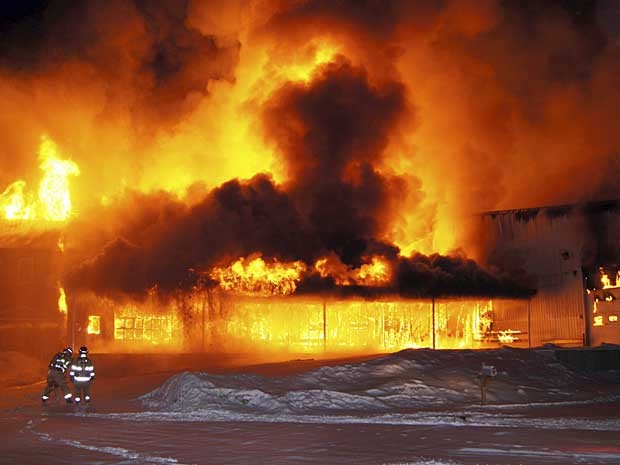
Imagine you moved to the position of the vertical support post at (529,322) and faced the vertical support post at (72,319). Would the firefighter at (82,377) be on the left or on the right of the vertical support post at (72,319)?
left

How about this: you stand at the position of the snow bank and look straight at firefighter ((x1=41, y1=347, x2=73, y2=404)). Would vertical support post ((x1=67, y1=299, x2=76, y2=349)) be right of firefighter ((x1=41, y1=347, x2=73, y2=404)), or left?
right

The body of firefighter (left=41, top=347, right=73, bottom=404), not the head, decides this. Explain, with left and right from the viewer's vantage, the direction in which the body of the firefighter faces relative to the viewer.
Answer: facing away from the viewer and to the right of the viewer
